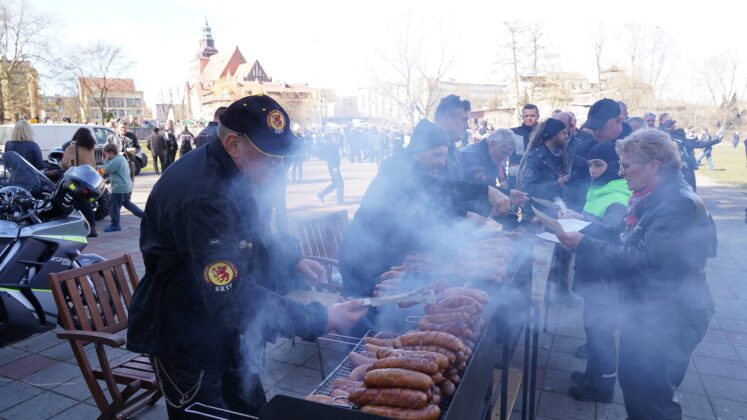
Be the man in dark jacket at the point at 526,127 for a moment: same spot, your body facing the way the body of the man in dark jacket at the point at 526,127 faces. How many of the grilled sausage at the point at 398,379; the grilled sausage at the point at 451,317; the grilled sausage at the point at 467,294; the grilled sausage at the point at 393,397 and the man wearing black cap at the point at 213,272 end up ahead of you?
5

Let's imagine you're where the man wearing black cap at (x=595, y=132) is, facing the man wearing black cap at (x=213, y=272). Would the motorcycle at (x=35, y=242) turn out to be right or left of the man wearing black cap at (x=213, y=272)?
right

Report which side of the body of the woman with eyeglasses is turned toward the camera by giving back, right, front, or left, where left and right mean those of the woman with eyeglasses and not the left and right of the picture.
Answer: left

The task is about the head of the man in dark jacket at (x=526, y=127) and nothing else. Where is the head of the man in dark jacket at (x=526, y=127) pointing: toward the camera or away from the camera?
toward the camera

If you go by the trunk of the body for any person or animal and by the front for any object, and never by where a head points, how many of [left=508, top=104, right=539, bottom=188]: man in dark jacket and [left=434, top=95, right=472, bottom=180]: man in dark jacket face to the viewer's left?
0

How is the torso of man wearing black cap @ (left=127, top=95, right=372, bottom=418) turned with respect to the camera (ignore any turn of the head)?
to the viewer's right

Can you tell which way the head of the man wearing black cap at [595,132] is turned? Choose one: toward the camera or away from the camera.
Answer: toward the camera

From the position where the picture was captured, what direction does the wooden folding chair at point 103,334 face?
facing the viewer and to the right of the viewer

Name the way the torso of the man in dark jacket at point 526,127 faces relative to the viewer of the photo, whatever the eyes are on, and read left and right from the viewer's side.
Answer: facing the viewer

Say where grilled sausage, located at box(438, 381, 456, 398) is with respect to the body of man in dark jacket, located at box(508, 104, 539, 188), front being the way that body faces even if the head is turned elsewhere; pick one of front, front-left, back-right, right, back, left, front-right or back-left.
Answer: front

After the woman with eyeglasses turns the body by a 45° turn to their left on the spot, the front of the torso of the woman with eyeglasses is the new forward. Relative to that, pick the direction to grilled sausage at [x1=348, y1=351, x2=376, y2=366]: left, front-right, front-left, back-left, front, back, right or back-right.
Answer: front
